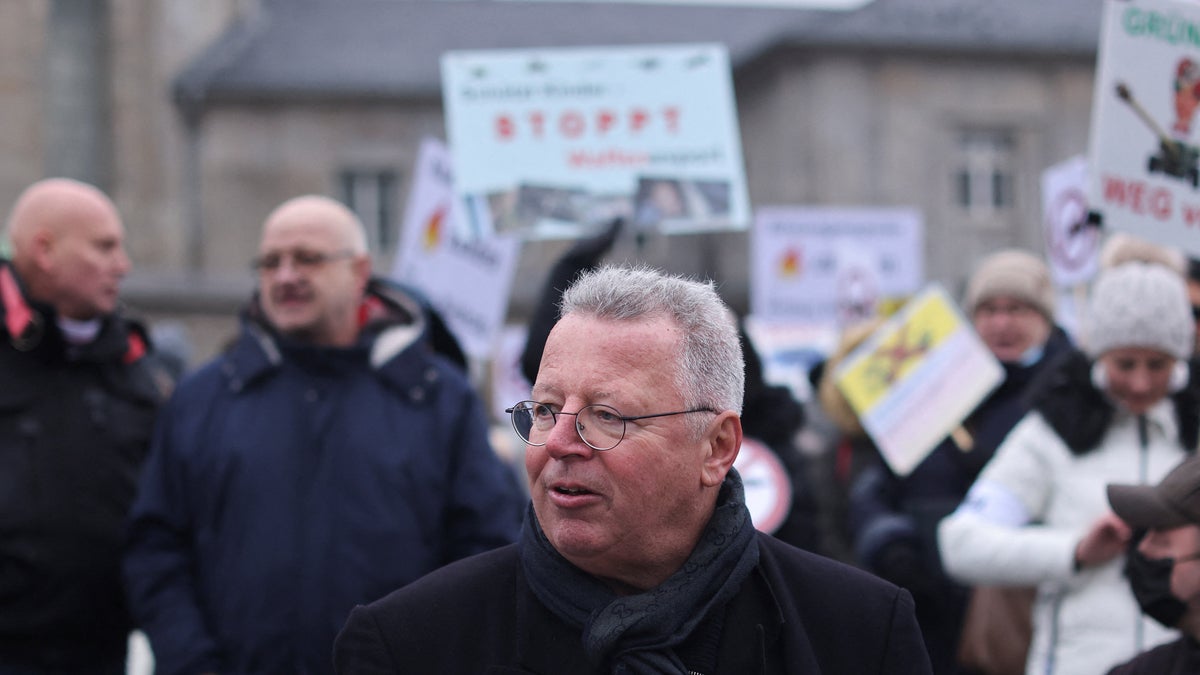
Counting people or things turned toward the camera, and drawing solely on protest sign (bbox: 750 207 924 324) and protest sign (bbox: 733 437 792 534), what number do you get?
2

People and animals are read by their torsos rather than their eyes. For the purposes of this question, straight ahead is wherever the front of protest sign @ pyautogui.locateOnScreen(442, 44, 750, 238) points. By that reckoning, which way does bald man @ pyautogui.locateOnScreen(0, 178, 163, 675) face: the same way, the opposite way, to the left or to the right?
to the left

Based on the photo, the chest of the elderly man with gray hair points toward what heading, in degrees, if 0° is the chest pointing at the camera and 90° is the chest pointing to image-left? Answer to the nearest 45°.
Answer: approximately 0°

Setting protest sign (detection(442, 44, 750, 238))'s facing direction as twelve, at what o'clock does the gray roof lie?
The gray roof is roughly at 6 o'clock from the protest sign.

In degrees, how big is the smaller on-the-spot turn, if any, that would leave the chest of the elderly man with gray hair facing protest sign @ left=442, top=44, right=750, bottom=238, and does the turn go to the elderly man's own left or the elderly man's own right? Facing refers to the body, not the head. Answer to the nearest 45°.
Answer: approximately 180°

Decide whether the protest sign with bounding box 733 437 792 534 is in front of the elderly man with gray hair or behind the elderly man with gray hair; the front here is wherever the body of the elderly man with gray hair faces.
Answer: behind
